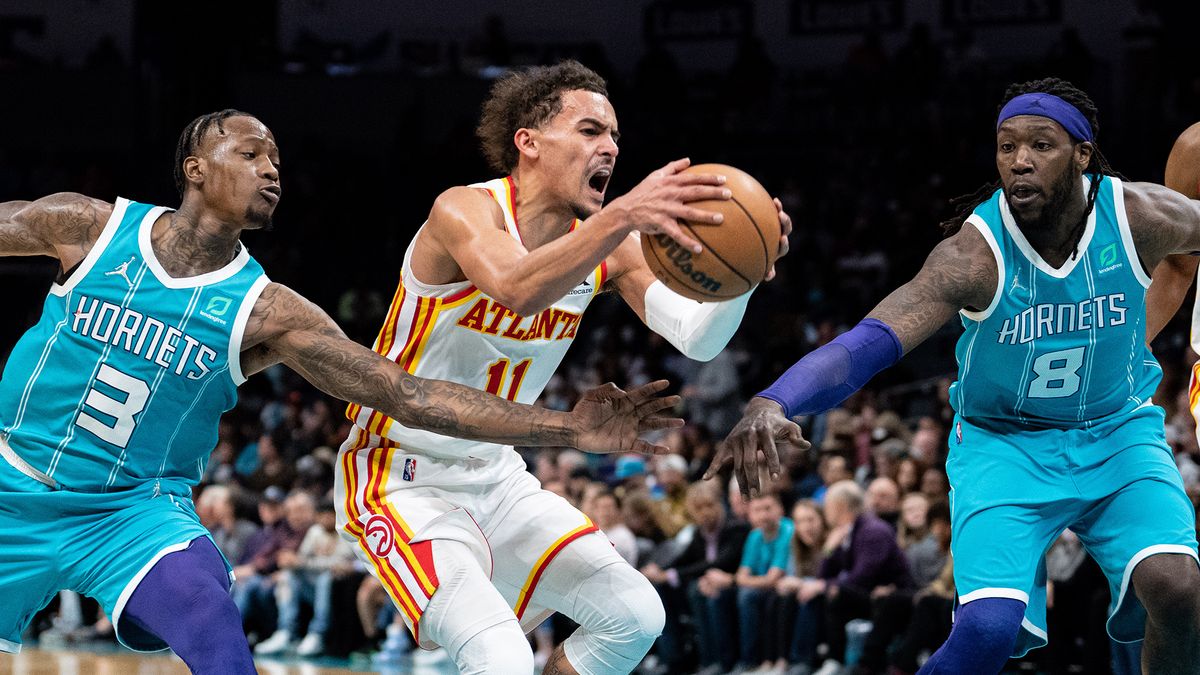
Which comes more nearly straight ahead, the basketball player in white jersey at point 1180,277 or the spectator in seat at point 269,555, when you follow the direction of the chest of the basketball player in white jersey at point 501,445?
the basketball player in white jersey

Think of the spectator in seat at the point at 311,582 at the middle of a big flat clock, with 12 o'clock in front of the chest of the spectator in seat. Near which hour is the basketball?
The basketball is roughly at 10 o'clock from the spectator in seat.

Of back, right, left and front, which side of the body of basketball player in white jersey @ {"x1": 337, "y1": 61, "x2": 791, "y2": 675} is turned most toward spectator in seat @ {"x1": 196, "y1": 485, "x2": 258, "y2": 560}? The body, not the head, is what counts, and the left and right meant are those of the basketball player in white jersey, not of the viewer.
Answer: back

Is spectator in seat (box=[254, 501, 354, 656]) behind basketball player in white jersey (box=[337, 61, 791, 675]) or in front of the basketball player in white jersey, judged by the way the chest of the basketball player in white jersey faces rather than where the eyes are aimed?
behind

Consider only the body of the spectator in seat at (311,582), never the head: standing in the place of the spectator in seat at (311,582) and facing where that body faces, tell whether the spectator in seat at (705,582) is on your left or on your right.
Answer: on your left

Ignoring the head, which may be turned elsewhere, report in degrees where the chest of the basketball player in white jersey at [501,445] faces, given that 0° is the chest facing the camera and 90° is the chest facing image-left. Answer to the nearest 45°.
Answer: approximately 315°

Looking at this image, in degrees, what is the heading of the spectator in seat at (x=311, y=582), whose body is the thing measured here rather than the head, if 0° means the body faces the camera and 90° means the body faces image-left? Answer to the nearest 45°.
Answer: approximately 45°

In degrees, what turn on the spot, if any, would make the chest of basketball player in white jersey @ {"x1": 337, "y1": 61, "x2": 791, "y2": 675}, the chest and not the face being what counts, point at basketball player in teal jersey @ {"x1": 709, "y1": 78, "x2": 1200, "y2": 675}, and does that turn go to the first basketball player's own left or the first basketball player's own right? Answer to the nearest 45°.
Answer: approximately 45° to the first basketball player's own left

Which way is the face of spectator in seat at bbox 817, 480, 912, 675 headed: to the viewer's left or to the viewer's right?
to the viewer's left

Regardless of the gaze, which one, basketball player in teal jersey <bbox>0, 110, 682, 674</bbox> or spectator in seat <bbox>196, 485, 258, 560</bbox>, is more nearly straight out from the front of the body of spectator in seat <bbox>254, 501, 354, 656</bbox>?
the basketball player in teal jersey
